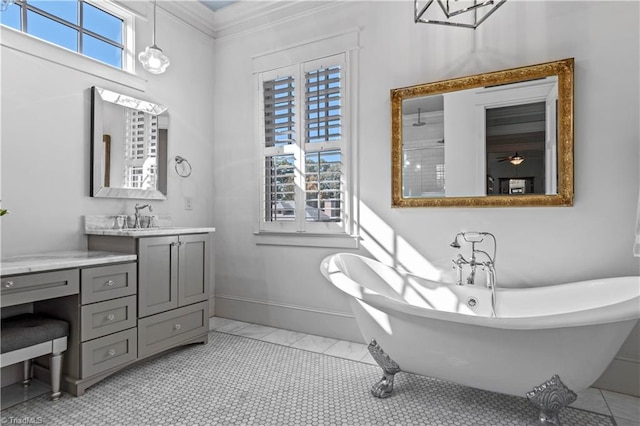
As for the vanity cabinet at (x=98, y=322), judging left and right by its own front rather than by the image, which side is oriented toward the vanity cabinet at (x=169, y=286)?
left

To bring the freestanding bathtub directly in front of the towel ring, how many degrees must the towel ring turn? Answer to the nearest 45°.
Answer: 0° — it already faces it

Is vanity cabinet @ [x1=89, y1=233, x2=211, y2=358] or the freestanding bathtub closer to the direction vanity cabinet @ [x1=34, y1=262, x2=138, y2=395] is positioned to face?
the freestanding bathtub

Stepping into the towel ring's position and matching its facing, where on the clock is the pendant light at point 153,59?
The pendant light is roughly at 2 o'clock from the towel ring.

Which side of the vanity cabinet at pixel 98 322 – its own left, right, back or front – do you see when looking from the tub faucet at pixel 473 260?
front

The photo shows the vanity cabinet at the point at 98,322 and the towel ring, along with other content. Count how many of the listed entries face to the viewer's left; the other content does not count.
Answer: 0

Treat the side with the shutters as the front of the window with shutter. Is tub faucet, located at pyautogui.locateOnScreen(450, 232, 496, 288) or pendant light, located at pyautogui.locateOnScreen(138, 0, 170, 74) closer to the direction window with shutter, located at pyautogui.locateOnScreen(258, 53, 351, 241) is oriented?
the pendant light

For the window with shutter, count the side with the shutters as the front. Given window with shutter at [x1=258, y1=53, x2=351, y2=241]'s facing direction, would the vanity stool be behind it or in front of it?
in front

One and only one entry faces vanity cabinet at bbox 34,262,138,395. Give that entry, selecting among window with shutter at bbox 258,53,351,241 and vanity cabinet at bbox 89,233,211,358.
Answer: the window with shutter

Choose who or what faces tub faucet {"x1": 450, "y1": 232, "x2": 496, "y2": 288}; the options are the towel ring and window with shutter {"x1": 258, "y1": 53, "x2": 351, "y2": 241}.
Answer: the towel ring

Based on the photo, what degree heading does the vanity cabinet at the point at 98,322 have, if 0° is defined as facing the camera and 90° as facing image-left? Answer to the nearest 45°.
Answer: approximately 315°

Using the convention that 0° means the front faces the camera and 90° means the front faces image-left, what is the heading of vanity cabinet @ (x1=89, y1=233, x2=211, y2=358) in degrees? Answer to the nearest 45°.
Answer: approximately 315°
